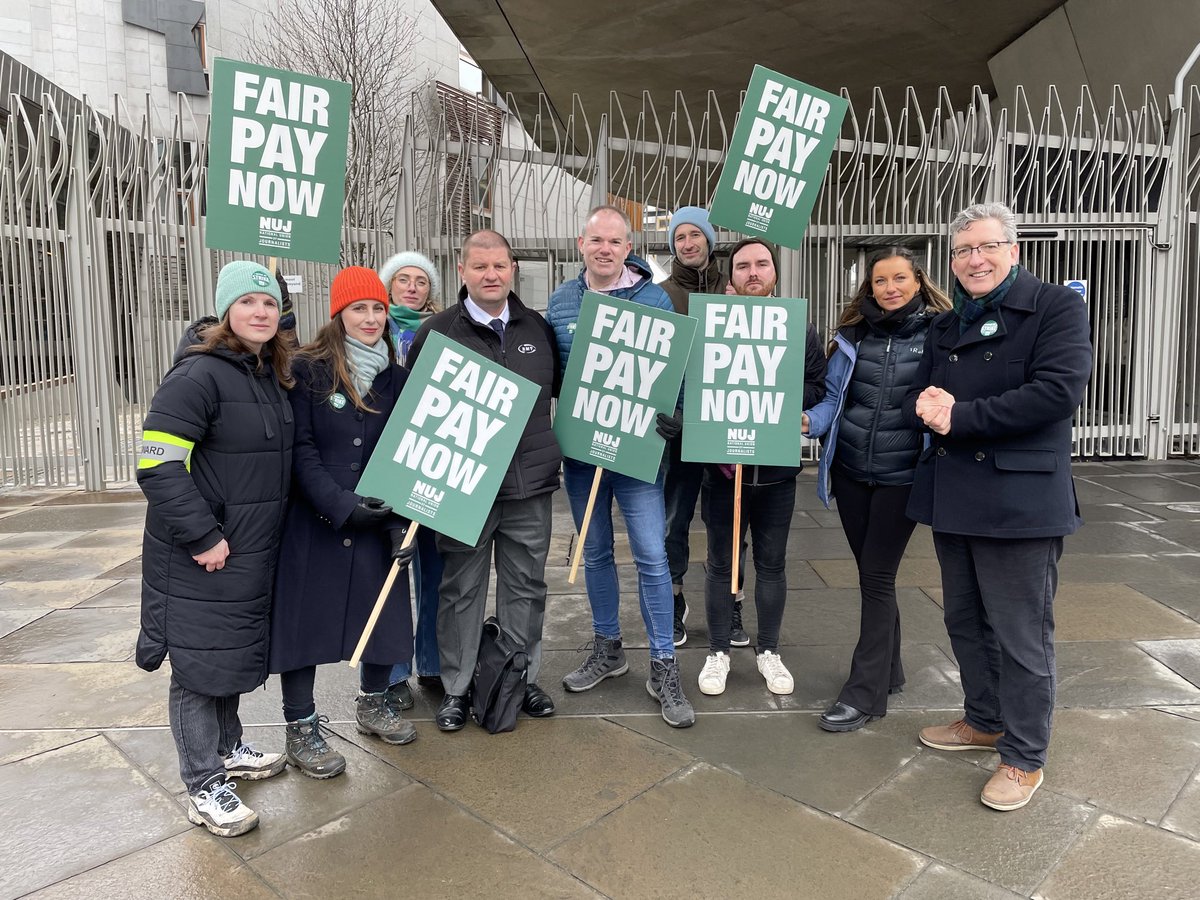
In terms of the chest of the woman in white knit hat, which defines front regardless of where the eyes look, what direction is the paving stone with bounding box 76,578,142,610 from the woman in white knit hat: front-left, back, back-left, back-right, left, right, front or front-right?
back-right

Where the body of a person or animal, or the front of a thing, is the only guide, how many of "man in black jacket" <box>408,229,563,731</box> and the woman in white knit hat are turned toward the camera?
2

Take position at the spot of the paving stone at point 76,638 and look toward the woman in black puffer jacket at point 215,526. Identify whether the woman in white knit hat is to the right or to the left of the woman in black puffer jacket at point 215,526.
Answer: left

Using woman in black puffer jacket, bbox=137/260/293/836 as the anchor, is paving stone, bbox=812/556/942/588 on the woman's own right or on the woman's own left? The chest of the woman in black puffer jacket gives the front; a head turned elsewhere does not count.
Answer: on the woman's own left

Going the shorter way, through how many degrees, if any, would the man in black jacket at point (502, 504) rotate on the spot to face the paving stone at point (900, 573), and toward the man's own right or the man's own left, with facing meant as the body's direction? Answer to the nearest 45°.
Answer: approximately 135° to the man's own left
